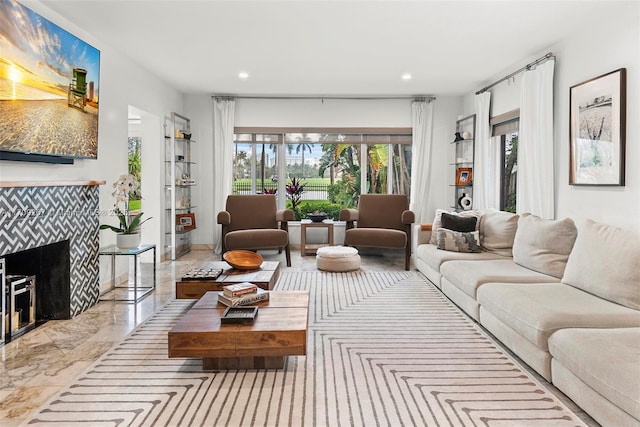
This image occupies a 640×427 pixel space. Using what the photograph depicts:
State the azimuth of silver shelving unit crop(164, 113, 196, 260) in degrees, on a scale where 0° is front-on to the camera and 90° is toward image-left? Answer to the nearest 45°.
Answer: approximately 315°

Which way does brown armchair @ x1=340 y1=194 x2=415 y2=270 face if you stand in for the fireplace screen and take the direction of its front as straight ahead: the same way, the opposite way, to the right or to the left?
to the right

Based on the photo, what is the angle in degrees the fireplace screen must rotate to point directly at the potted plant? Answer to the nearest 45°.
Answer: approximately 90° to its left

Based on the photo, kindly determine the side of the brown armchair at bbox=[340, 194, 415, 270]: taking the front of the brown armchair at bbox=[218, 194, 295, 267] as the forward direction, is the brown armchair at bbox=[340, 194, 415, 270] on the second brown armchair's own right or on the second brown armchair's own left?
on the second brown armchair's own left

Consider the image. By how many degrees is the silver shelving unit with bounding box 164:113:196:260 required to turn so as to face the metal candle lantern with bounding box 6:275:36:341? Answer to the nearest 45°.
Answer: approximately 45° to its right

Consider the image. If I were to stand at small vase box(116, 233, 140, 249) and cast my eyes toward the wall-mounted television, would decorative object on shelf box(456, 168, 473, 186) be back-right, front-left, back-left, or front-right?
back-left

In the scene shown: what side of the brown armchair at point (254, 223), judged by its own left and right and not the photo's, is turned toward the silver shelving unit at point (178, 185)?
right

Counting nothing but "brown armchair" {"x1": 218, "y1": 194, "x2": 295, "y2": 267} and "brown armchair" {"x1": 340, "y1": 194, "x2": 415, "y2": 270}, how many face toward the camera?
2

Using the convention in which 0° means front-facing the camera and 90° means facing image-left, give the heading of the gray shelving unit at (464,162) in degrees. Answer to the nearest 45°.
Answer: approximately 45°
